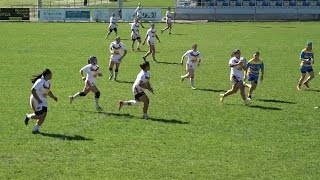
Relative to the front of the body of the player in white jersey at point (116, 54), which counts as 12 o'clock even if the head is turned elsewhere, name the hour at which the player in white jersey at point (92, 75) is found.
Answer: the player in white jersey at point (92, 75) is roughly at 12 o'clock from the player in white jersey at point (116, 54).

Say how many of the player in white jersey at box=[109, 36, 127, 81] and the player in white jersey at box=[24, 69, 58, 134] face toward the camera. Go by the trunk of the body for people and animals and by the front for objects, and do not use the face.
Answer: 1

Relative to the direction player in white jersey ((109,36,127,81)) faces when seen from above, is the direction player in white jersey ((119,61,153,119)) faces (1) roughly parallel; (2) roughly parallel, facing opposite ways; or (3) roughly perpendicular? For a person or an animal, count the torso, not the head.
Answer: roughly perpendicular

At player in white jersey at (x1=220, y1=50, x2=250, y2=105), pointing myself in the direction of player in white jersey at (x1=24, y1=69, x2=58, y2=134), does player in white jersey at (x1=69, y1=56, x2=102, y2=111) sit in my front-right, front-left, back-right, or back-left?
front-right

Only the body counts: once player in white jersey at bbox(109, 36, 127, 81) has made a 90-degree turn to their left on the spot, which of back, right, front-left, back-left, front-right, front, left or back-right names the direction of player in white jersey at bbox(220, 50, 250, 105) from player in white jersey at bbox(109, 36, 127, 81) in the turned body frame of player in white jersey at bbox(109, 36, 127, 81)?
front-right

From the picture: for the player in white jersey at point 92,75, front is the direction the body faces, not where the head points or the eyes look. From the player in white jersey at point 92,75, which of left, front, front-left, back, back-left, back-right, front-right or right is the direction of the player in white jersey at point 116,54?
back-left

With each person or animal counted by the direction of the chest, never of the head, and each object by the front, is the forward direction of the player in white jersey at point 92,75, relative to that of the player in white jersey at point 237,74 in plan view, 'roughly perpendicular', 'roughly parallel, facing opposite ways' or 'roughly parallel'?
roughly parallel

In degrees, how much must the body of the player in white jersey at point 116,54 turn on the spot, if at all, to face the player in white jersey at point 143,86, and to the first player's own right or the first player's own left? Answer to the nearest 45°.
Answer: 0° — they already face them

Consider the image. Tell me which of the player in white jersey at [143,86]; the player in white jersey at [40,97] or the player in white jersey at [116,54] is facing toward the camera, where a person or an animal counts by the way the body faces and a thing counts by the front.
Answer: the player in white jersey at [116,54]
